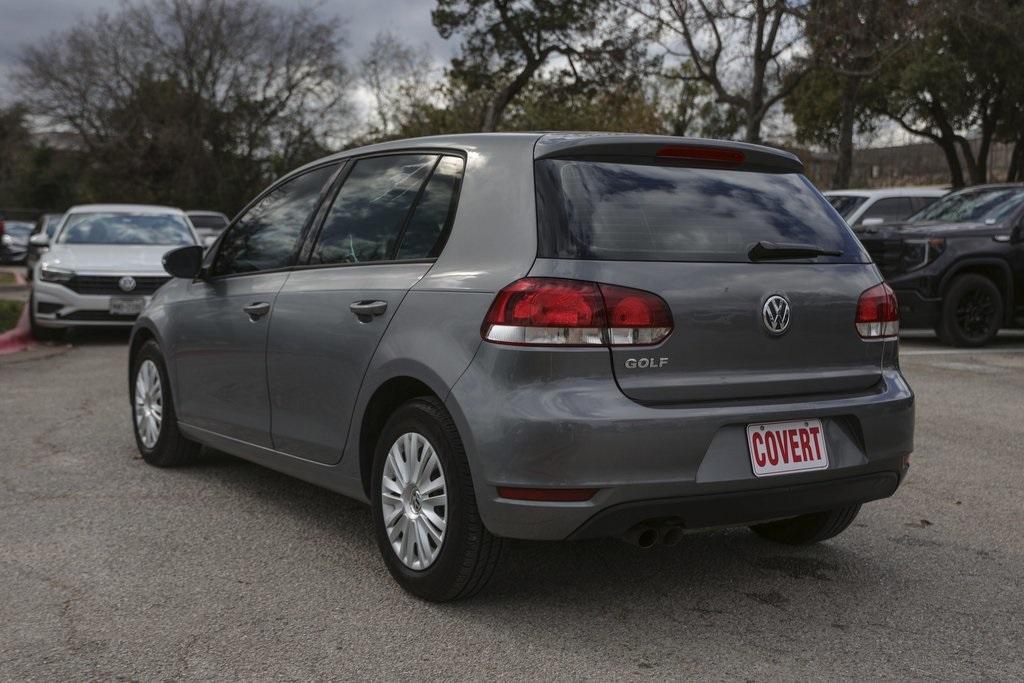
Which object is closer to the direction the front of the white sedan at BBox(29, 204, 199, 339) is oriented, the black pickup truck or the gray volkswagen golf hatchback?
the gray volkswagen golf hatchback

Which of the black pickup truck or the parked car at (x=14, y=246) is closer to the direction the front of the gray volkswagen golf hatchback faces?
the parked car

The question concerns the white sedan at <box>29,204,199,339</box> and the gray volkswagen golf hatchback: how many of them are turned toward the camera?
1

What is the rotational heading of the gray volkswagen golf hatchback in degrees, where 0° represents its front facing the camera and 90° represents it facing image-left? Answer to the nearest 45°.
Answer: approximately 135°

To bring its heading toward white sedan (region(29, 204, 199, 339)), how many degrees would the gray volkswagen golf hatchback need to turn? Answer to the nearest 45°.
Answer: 0° — it already faces it

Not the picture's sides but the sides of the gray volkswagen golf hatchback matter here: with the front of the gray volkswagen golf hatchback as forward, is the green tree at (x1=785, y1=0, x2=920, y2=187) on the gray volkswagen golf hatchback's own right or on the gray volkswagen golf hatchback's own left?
on the gray volkswagen golf hatchback's own right

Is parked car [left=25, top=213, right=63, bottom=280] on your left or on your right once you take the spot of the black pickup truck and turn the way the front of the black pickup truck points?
on your right

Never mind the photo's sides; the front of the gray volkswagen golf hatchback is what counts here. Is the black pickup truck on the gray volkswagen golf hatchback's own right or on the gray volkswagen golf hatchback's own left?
on the gray volkswagen golf hatchback's own right

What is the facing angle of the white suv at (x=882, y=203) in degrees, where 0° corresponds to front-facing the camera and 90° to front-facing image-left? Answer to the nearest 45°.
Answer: approximately 45°

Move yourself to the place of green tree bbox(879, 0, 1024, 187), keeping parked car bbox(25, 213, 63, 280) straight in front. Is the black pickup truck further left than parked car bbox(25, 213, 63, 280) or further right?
left

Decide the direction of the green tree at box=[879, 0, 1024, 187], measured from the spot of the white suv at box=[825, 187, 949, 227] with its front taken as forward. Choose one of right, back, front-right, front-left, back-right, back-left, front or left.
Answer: back-right
